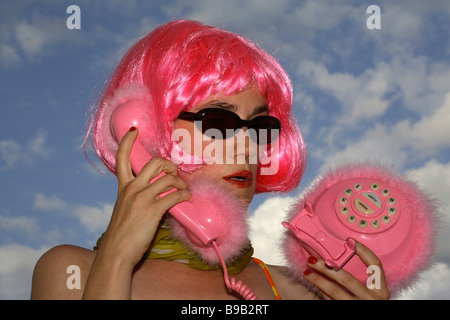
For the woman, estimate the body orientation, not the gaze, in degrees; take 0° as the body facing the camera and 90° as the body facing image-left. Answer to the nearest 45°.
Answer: approximately 315°

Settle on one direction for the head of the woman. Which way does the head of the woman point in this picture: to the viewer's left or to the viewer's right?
to the viewer's right
